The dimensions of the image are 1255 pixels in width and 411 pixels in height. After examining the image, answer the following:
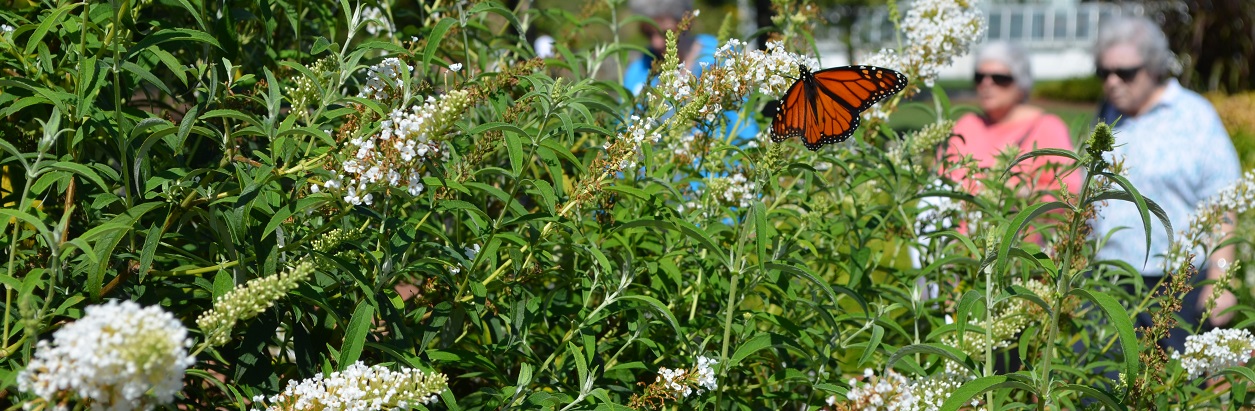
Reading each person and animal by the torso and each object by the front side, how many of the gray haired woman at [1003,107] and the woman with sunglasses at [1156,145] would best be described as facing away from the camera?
0

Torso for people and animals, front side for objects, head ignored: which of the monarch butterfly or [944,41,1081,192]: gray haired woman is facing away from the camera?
the monarch butterfly

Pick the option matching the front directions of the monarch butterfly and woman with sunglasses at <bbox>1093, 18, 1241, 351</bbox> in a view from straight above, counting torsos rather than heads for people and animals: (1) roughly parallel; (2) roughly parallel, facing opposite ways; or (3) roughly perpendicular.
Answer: roughly perpendicular

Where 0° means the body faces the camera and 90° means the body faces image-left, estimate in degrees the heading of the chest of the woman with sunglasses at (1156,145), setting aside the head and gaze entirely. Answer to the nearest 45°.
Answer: approximately 45°

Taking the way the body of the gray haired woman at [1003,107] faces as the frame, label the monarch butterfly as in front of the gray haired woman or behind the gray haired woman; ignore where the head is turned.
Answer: in front

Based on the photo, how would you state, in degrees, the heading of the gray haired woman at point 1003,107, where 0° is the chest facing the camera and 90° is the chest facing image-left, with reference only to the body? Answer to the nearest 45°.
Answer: approximately 45°

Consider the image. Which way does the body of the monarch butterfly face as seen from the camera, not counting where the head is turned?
away from the camera

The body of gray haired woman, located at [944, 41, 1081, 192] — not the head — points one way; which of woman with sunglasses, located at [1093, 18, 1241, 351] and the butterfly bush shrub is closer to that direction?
the butterfly bush shrub

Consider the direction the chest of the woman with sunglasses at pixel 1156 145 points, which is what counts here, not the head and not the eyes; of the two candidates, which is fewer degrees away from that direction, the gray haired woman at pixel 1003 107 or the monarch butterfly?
the monarch butterfly
